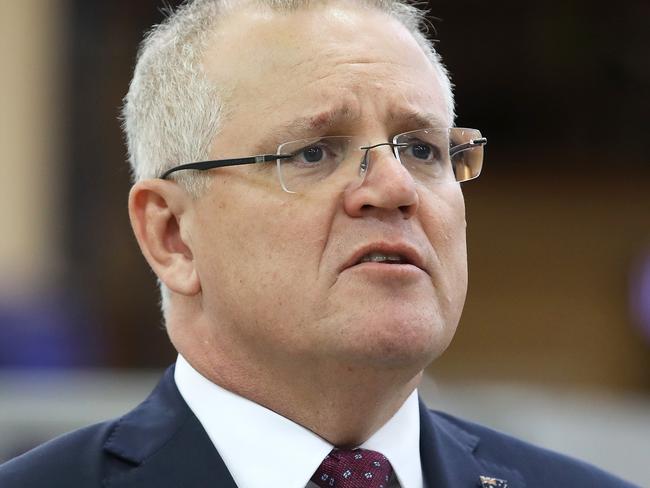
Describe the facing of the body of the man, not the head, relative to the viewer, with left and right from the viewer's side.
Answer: facing the viewer and to the right of the viewer

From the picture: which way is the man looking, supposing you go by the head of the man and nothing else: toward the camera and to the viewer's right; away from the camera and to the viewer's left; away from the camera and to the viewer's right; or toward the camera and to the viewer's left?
toward the camera and to the viewer's right
